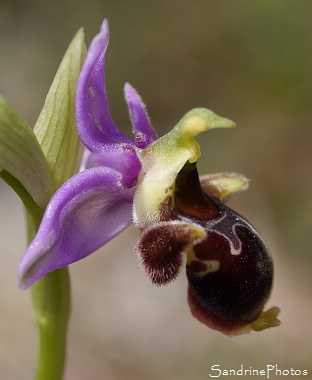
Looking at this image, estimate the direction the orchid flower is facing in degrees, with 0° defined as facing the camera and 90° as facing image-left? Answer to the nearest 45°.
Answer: approximately 270°
